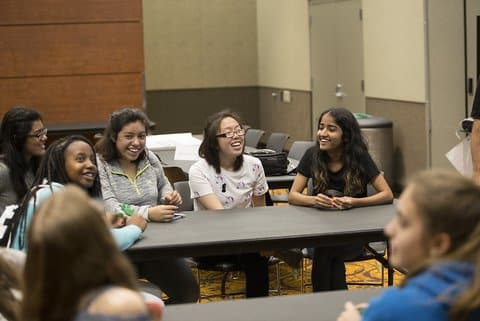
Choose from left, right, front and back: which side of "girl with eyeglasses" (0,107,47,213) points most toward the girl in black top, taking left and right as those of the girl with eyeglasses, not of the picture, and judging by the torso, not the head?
front

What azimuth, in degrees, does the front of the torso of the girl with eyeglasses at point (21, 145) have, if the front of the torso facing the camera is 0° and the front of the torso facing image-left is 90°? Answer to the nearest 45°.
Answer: approximately 270°

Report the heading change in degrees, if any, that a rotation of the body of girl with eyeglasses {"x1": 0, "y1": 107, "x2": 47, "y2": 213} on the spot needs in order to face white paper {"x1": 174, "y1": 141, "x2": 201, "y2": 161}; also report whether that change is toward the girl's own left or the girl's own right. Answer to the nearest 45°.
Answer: approximately 45° to the girl's own left

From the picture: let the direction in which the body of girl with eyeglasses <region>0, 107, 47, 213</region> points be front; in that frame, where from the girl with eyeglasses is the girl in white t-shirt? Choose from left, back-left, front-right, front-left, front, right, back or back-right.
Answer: front

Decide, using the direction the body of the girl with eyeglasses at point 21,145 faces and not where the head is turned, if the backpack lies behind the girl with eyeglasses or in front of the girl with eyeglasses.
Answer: in front

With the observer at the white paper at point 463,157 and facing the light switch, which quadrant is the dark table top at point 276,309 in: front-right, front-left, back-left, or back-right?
back-left

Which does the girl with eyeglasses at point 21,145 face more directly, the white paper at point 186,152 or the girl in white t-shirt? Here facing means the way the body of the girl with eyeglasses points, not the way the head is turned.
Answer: the girl in white t-shirt

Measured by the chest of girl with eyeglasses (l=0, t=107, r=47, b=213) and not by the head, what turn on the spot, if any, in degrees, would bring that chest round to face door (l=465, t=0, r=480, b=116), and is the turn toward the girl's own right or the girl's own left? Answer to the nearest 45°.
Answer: approximately 45° to the girl's own left

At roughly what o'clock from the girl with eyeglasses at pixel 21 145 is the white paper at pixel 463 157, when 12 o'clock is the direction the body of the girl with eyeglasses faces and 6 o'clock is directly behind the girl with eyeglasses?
The white paper is roughly at 12 o'clock from the girl with eyeglasses.

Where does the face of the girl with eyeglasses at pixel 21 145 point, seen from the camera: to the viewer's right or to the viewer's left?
to the viewer's right
